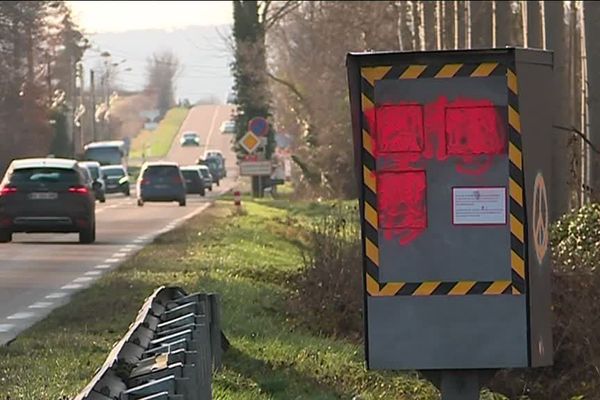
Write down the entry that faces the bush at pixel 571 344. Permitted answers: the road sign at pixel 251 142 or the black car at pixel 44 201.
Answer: the road sign

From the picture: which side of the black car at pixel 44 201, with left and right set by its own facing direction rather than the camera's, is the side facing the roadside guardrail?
back

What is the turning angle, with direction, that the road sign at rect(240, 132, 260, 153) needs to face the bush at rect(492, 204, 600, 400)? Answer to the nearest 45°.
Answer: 0° — it already faces it

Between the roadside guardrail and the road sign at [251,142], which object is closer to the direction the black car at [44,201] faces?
the road sign

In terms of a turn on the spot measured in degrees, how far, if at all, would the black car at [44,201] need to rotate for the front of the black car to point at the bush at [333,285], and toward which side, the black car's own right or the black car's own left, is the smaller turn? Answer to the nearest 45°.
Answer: approximately 180°

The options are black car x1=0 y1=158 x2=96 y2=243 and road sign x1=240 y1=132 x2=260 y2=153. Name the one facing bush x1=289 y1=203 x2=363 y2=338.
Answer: the road sign

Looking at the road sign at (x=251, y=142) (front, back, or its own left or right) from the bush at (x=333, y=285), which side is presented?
front

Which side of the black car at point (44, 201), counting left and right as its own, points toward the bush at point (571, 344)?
back

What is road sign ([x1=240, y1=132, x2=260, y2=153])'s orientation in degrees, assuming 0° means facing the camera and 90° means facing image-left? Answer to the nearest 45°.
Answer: approximately 0°

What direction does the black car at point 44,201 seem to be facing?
away from the camera

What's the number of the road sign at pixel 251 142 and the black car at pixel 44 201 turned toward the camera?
1

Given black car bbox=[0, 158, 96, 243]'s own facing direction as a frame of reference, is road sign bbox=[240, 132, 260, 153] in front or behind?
in front

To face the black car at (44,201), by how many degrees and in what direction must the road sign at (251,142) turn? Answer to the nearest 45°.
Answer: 0° — it already faces it

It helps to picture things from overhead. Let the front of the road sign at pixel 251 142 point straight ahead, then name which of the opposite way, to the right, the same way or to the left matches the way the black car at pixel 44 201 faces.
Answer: the opposite way
